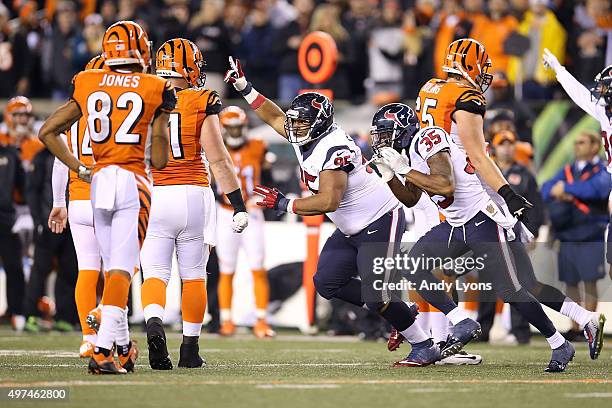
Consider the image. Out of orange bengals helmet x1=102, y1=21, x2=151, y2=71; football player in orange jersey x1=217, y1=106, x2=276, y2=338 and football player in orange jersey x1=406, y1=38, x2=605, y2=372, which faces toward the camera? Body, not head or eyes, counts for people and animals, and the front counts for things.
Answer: football player in orange jersey x1=217, y1=106, x2=276, y2=338

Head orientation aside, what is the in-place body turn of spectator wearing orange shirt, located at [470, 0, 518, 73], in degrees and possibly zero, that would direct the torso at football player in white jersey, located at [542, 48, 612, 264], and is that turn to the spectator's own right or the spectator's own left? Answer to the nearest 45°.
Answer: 0° — they already face them

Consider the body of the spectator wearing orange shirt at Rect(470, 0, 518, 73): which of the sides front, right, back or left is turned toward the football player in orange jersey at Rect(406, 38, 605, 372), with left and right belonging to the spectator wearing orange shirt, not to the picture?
front

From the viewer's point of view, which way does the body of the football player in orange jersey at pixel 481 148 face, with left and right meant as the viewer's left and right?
facing away from the viewer and to the right of the viewer

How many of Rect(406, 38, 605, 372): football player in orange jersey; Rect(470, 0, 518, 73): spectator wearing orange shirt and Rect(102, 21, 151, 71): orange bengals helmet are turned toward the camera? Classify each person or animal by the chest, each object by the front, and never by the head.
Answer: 1

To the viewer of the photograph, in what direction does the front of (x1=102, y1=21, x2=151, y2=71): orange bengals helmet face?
facing away from the viewer and to the right of the viewer

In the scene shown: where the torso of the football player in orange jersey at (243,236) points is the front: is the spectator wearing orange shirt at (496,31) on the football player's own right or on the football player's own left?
on the football player's own left

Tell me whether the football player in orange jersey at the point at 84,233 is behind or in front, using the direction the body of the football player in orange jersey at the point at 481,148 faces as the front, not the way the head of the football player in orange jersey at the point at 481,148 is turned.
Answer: behind
